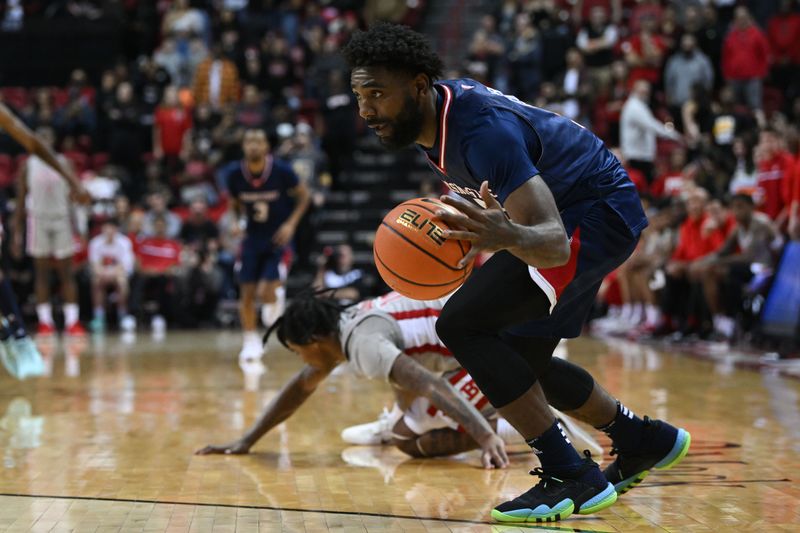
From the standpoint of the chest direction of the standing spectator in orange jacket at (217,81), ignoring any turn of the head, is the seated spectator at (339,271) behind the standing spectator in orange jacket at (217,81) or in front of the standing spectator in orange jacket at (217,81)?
in front

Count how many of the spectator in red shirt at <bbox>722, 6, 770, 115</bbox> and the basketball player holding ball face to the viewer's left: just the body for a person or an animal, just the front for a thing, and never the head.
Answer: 1

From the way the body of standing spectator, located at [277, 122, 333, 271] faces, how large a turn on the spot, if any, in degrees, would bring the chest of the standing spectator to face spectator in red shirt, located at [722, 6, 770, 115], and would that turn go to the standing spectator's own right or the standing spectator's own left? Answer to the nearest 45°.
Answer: approximately 135° to the standing spectator's own left

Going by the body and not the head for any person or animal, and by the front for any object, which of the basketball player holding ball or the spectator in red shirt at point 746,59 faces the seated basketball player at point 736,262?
the spectator in red shirt
